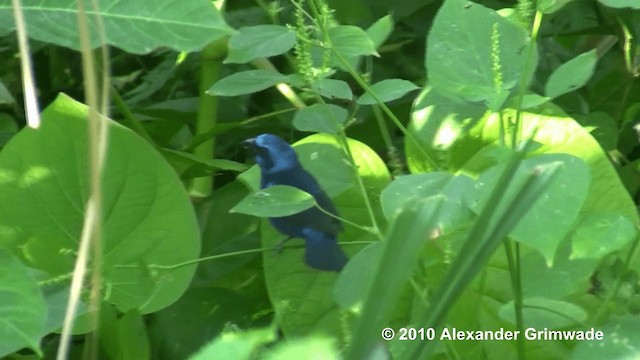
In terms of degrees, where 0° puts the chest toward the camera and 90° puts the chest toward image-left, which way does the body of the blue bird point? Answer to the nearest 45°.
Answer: approximately 90°
